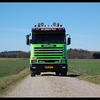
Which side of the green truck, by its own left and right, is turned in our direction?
front
